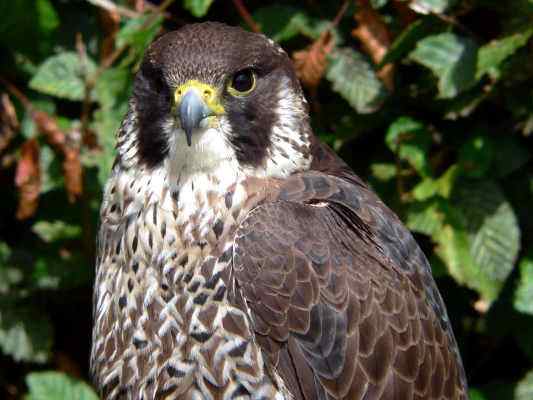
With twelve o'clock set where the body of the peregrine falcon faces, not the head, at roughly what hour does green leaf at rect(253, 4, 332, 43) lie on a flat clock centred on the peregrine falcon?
The green leaf is roughly at 4 o'clock from the peregrine falcon.

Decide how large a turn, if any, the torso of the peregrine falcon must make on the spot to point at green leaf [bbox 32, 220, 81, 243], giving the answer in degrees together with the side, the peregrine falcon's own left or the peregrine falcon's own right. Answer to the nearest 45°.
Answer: approximately 90° to the peregrine falcon's own right

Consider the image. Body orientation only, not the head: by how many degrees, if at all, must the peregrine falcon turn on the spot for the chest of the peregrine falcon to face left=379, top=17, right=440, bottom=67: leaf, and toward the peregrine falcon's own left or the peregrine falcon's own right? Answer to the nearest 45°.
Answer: approximately 135° to the peregrine falcon's own right

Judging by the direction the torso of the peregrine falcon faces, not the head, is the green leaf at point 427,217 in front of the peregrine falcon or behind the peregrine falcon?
behind

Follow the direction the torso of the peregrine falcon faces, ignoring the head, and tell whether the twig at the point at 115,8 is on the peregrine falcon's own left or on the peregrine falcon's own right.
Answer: on the peregrine falcon's own right

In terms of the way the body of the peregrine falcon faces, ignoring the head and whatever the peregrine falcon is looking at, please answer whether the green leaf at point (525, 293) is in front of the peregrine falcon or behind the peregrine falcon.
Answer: behind

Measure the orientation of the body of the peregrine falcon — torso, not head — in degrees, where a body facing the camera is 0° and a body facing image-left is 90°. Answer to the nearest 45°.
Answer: approximately 45°

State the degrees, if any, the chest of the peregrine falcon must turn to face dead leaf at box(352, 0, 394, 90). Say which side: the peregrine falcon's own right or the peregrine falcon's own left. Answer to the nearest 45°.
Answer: approximately 135° to the peregrine falcon's own right
